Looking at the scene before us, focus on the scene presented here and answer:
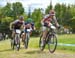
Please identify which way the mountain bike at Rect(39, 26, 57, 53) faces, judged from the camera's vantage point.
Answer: facing the viewer and to the right of the viewer

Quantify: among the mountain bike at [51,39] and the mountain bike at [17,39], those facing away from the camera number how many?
0

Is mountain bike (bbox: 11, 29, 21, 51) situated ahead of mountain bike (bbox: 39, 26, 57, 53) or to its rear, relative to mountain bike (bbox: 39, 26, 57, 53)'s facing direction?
to the rear
